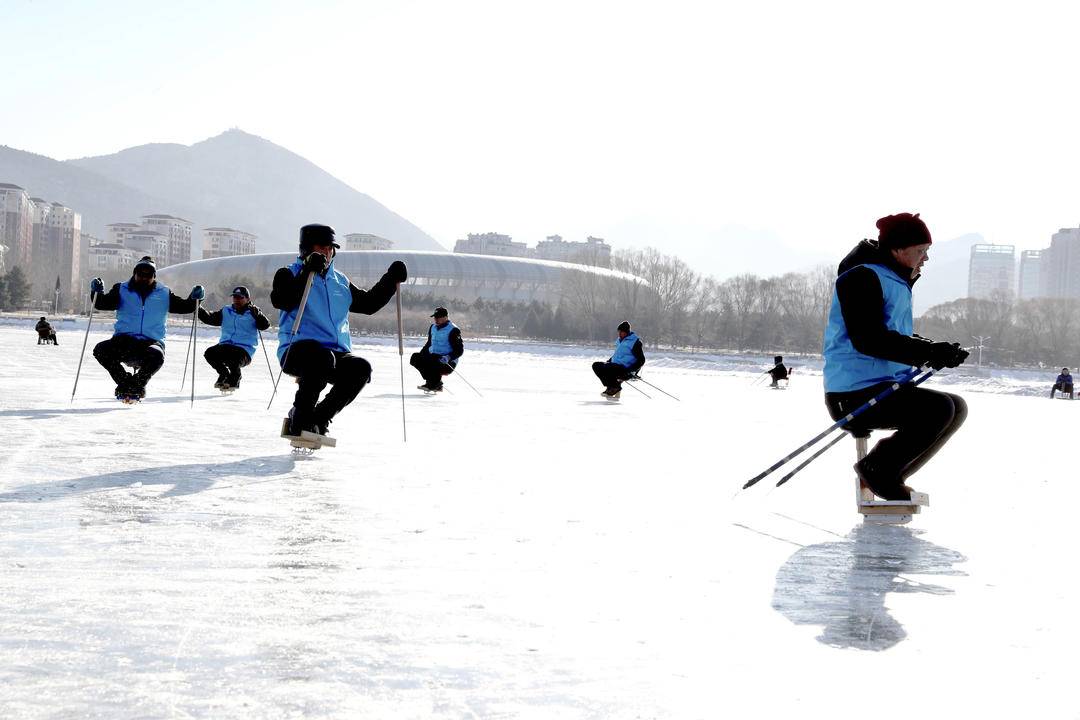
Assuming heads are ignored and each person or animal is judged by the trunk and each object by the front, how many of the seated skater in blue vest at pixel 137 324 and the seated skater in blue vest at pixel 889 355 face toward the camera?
1

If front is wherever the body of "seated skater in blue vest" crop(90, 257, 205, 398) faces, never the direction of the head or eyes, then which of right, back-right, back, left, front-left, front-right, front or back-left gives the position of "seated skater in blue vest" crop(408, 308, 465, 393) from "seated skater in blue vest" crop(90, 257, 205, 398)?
back-left

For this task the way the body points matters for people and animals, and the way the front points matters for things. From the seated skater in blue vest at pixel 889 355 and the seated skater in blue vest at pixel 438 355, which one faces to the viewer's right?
the seated skater in blue vest at pixel 889 355

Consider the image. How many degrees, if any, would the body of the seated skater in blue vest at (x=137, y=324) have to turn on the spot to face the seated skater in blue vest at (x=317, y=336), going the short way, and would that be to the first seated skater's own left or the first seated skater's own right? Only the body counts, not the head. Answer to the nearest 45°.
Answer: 0° — they already face them

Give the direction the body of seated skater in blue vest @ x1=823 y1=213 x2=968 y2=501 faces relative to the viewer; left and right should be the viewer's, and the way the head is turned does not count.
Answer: facing to the right of the viewer

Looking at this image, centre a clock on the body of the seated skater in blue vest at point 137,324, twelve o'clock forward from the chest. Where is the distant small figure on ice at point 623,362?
The distant small figure on ice is roughly at 8 o'clock from the seated skater in blue vest.

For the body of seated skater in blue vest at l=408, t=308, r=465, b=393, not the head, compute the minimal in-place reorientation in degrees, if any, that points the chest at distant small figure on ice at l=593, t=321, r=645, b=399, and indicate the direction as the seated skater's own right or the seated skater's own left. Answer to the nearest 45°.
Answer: approximately 135° to the seated skater's own left

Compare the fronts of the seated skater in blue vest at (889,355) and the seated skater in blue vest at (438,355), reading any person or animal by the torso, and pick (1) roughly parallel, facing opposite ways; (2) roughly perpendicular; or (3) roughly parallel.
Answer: roughly perpendicular

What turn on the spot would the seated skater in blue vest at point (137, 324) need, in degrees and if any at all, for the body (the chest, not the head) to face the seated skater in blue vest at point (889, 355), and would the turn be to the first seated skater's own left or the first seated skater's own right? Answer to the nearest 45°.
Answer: approximately 45° to the first seated skater's own left

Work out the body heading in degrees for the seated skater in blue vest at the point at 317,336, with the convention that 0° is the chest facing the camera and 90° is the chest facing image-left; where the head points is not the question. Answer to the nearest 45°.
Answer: approximately 315°

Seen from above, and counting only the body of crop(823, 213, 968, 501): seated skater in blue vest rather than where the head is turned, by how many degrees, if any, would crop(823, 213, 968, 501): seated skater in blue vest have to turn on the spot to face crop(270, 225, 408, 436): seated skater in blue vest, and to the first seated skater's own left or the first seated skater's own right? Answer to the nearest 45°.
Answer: approximately 180°

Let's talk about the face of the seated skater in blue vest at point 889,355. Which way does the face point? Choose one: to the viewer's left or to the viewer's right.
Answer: to the viewer's right
